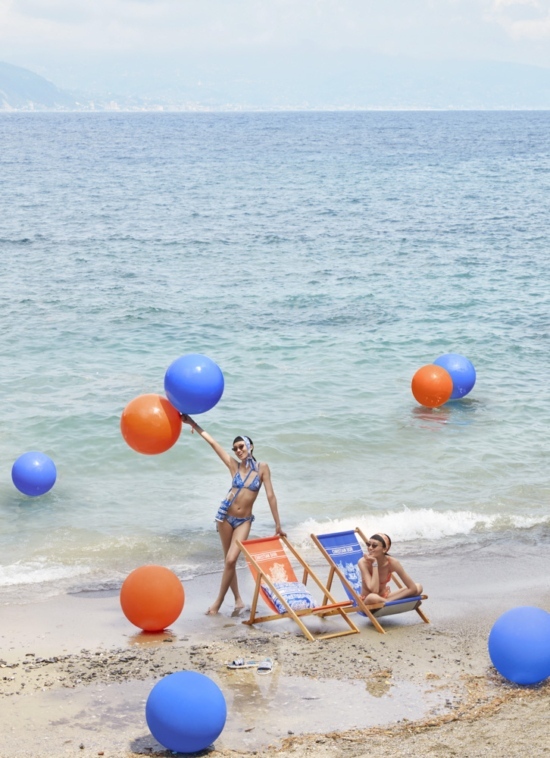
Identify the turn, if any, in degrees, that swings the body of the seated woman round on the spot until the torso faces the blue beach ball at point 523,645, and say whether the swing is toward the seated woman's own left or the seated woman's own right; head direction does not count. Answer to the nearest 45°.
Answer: approximately 90° to the seated woman's own left

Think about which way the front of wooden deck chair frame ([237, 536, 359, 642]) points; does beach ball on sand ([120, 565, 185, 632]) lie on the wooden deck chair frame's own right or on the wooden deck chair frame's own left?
on the wooden deck chair frame's own right

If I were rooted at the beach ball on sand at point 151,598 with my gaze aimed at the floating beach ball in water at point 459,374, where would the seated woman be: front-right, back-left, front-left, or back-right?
front-right

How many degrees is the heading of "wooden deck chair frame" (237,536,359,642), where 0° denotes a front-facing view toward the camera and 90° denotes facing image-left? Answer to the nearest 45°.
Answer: approximately 315°

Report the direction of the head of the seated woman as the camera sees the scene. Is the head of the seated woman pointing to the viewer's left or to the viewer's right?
to the viewer's left

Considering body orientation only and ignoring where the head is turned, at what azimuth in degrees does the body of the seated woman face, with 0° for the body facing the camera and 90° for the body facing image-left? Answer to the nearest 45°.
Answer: approximately 45°

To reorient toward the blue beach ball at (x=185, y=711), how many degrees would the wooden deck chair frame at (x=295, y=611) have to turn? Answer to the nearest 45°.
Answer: approximately 45° to its right

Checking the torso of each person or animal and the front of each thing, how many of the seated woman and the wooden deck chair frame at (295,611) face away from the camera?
0

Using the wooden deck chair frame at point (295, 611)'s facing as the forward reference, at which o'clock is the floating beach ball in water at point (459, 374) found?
The floating beach ball in water is roughly at 8 o'clock from the wooden deck chair frame.

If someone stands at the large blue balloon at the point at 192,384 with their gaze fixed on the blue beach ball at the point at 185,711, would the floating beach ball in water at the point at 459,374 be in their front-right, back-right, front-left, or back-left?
back-left

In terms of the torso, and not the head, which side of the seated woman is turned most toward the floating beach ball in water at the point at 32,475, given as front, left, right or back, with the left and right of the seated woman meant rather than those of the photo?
right
